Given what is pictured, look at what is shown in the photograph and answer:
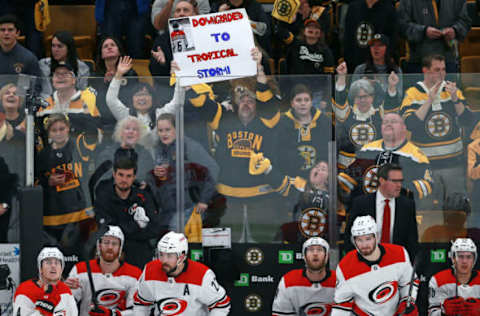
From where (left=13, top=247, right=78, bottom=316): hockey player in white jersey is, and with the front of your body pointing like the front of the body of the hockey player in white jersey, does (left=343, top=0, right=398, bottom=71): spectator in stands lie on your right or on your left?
on your left

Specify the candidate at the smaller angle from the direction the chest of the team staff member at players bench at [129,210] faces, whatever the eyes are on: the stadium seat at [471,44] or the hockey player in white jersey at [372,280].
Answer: the hockey player in white jersey

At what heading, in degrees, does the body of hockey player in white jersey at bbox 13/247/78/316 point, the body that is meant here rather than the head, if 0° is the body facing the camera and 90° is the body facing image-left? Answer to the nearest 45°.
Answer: approximately 0°
